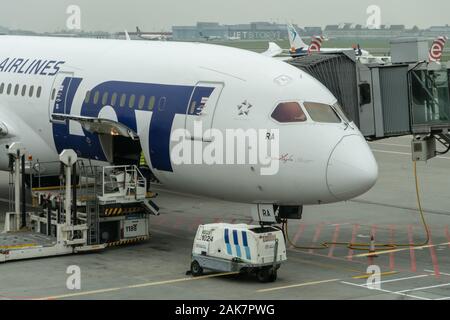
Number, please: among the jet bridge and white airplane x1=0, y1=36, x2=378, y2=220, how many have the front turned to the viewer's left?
1

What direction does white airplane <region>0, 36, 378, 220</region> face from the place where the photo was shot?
facing the viewer and to the right of the viewer

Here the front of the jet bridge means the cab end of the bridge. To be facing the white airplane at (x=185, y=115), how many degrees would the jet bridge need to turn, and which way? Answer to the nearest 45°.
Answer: approximately 45° to its left

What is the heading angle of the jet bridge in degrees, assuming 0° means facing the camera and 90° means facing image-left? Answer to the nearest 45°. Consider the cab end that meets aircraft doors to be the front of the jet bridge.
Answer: approximately 90°
